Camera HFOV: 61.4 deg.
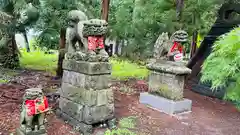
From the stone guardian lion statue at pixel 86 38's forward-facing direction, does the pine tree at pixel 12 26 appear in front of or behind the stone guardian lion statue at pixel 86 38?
behind

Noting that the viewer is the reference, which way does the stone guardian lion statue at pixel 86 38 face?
facing the viewer and to the right of the viewer

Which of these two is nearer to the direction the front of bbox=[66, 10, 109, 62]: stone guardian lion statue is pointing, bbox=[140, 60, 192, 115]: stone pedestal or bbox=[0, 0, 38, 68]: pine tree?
the stone pedestal

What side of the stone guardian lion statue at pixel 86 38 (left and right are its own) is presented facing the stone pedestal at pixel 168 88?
left

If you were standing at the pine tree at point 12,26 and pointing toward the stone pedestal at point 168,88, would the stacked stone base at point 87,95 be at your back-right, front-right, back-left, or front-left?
front-right
